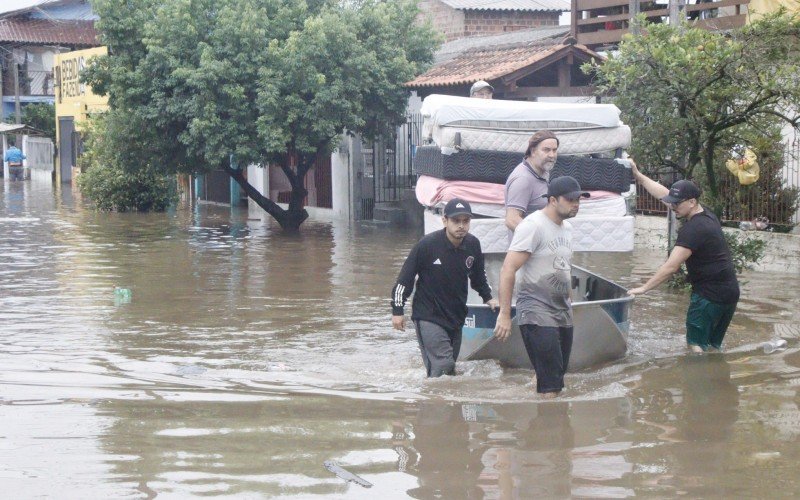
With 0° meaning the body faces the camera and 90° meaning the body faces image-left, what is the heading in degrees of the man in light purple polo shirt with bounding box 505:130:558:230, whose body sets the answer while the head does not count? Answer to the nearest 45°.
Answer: approximately 315°

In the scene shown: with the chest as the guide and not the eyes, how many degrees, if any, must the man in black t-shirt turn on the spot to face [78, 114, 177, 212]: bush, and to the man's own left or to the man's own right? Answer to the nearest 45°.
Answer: approximately 45° to the man's own right

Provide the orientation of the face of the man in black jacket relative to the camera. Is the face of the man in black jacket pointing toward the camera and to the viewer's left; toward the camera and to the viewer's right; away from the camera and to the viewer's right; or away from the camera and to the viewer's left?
toward the camera and to the viewer's right

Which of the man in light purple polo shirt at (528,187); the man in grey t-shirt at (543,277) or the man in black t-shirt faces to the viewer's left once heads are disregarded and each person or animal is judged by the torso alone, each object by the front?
the man in black t-shirt

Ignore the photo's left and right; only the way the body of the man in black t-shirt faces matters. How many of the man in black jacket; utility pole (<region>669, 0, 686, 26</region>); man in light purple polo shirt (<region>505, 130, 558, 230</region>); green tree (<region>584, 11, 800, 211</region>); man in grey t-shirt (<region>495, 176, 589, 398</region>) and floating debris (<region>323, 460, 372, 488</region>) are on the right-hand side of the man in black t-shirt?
2

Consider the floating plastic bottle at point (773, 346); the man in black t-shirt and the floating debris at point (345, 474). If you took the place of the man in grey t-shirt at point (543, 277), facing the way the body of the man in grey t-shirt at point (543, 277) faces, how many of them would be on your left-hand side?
2

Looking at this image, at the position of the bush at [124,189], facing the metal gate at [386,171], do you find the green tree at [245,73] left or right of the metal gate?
right

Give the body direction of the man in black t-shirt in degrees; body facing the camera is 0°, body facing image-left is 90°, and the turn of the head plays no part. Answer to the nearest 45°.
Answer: approximately 90°

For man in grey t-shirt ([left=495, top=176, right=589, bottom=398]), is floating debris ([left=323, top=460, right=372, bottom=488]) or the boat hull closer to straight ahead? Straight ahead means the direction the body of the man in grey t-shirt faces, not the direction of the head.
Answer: the floating debris

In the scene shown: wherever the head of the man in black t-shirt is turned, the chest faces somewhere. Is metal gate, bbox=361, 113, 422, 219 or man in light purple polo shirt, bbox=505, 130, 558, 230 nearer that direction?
the man in light purple polo shirt

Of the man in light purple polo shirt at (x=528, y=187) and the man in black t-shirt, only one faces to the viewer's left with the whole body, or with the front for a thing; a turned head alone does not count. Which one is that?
the man in black t-shirt

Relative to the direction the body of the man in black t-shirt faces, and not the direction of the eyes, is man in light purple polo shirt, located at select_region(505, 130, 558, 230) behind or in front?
in front

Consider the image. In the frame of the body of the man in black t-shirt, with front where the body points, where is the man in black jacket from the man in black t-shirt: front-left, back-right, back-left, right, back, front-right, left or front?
front-left

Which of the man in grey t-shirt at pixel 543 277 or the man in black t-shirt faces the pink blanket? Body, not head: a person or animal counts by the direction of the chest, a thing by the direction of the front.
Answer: the man in black t-shirt

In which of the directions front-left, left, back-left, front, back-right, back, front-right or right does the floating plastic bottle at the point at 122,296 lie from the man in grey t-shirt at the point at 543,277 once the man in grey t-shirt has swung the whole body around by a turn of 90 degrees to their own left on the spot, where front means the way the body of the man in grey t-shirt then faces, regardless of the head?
left
